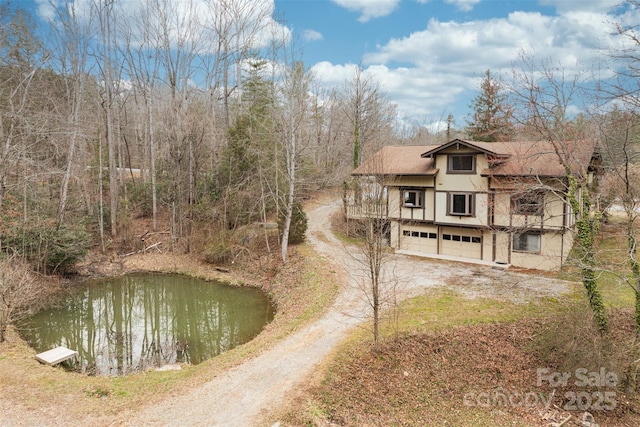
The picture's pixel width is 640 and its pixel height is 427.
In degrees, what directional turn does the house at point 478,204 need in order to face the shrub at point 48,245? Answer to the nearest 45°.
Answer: approximately 45° to its right

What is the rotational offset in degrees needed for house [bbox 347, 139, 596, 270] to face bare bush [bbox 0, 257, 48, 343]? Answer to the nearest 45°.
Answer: approximately 45° to its right

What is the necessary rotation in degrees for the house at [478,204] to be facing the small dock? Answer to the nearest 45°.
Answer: approximately 45° to its right

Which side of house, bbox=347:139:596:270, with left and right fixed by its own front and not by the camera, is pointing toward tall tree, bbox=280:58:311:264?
right

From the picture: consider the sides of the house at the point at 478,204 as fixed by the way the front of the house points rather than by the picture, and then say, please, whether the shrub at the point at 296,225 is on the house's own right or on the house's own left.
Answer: on the house's own right

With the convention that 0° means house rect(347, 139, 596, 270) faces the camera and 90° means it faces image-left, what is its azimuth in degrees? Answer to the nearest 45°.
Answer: approximately 0°

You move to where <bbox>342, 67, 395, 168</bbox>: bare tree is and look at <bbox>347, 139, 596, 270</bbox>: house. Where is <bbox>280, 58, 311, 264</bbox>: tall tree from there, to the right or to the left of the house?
right
